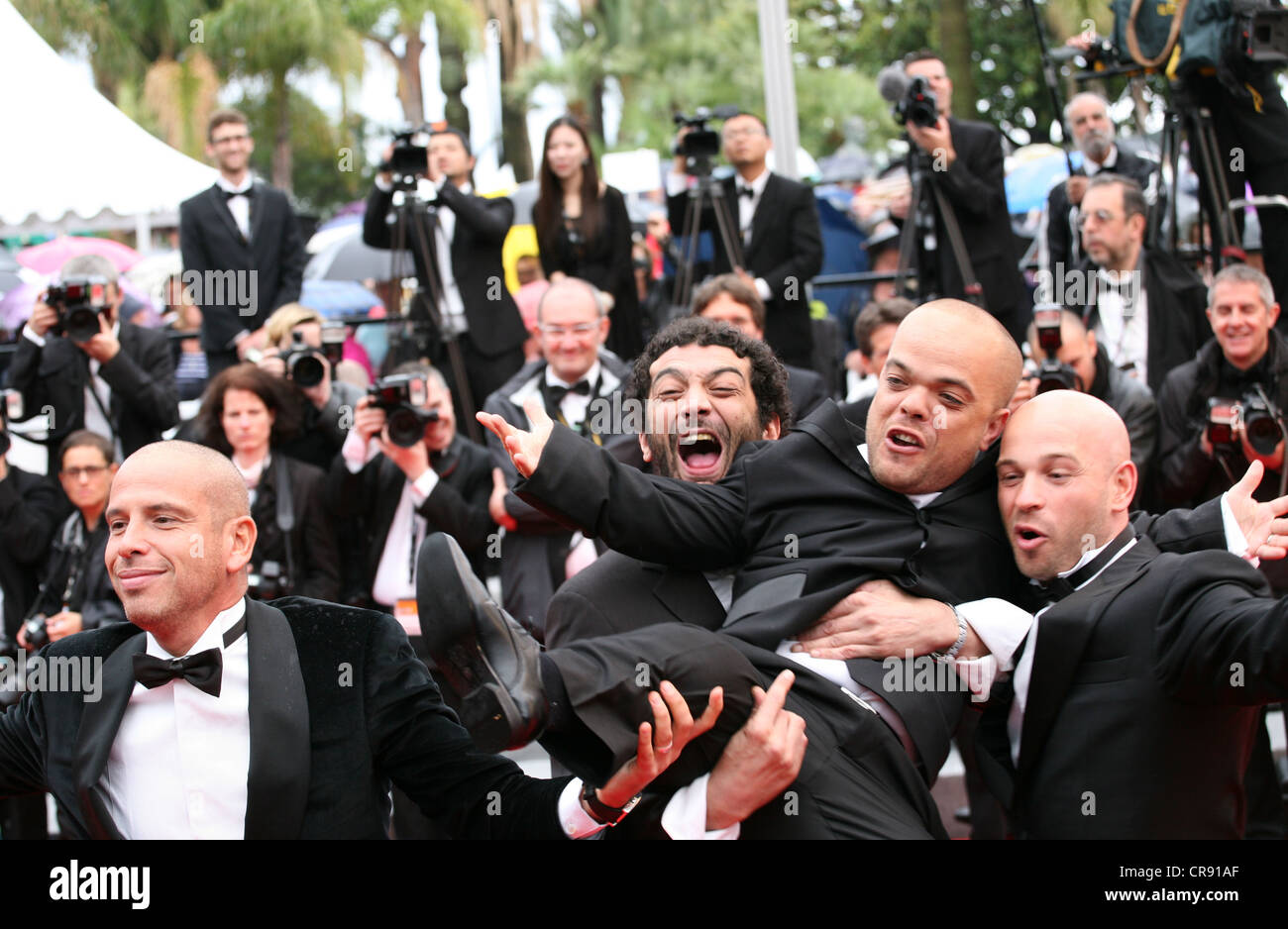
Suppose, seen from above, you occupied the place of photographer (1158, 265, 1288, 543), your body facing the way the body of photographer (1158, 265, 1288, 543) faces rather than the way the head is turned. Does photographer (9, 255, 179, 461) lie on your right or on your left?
on your right

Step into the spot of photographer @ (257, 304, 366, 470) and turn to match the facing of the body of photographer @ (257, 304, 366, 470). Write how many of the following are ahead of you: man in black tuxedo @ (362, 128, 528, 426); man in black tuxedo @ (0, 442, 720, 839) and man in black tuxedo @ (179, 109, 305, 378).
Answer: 1

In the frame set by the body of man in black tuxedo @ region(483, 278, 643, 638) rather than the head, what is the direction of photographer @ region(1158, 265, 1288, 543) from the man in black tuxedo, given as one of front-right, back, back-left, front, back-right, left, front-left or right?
left

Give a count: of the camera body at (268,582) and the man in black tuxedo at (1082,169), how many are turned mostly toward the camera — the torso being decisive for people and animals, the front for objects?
2
